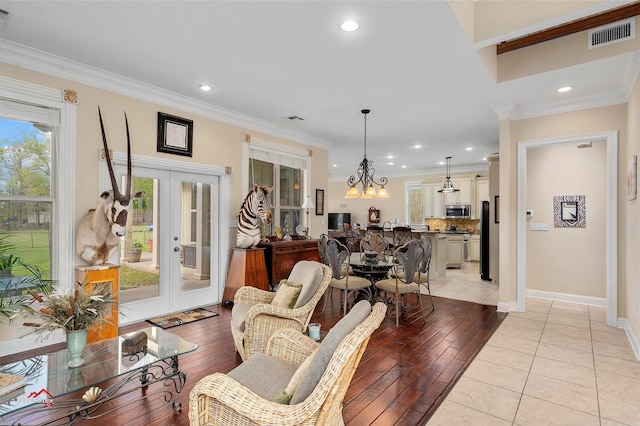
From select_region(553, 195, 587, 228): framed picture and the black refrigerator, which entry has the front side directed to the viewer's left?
the black refrigerator

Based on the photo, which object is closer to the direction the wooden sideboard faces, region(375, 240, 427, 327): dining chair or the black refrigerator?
the dining chair

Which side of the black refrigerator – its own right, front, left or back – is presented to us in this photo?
left

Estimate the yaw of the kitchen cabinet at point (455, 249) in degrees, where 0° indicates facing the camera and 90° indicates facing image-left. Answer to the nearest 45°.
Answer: approximately 0°

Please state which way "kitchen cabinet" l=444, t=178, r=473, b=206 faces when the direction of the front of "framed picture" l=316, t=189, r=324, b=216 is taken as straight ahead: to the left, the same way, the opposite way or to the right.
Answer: to the right

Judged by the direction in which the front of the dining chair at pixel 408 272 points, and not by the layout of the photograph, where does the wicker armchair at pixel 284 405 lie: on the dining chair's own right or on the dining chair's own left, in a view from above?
on the dining chair's own left

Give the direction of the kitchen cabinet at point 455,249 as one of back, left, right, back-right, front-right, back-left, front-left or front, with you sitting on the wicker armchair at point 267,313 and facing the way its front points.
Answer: back

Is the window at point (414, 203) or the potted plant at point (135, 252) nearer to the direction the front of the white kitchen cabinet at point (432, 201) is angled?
the potted plant

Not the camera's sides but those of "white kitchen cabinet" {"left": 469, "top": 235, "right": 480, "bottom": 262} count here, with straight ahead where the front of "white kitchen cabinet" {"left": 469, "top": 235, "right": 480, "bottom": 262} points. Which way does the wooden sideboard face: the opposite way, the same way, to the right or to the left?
to the left
